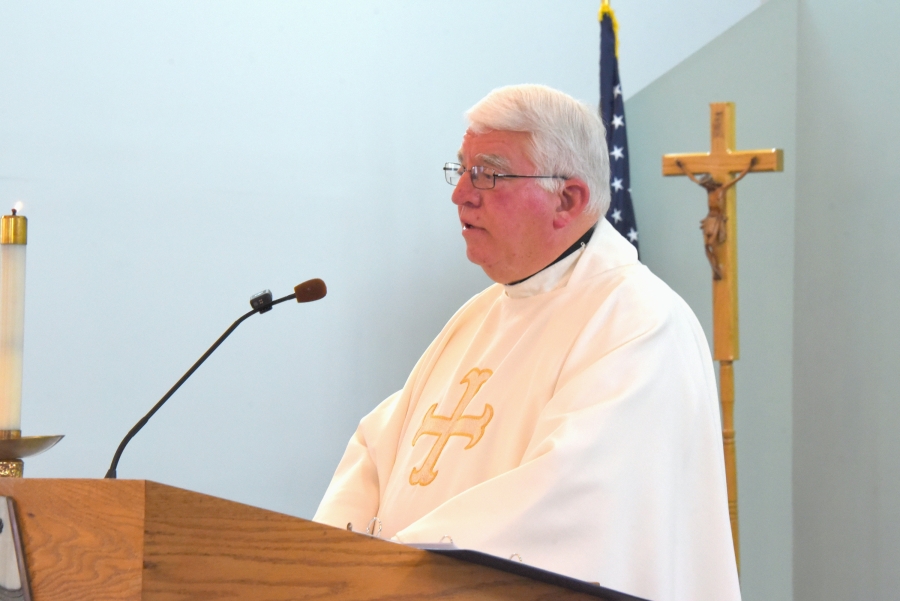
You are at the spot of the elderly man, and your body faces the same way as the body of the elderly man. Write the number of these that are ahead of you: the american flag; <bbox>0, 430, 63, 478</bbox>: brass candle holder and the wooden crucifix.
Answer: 1

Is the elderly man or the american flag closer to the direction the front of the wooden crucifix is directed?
the elderly man

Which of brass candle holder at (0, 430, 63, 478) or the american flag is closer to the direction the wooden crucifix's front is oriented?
the brass candle holder

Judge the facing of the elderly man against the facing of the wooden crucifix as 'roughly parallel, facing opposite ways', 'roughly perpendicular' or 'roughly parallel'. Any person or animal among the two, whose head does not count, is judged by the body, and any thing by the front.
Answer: roughly parallel

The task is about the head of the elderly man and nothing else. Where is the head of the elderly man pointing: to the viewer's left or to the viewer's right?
to the viewer's left

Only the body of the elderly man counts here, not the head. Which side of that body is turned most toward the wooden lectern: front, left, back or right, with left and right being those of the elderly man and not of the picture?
front

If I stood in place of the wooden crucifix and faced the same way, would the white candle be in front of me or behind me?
in front

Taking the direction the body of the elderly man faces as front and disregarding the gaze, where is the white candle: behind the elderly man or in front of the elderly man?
in front

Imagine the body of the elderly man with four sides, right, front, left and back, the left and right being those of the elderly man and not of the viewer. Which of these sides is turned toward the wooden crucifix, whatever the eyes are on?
back

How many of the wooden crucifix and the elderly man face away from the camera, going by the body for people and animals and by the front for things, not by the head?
0

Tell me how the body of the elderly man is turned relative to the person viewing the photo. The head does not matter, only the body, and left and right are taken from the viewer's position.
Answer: facing the viewer and to the left of the viewer
